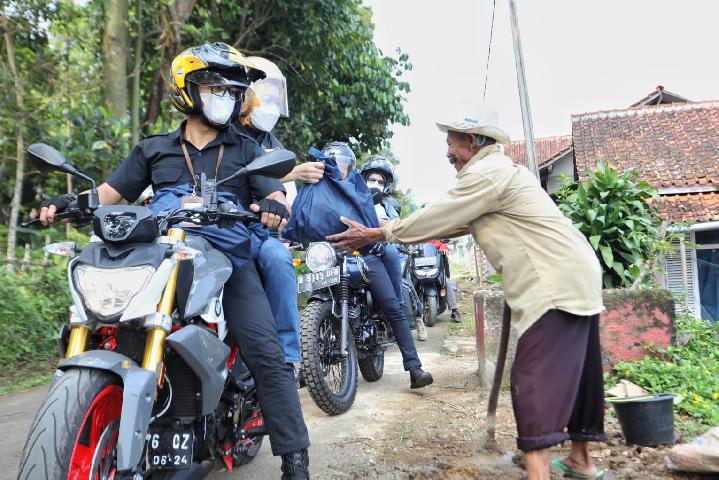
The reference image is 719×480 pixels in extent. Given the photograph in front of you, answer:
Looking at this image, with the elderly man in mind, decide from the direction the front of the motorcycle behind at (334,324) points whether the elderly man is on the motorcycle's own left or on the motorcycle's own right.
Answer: on the motorcycle's own left

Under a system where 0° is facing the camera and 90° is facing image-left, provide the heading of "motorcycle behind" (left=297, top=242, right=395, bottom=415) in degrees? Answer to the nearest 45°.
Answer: approximately 45°

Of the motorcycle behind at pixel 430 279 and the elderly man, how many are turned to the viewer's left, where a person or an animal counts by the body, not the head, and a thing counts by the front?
1

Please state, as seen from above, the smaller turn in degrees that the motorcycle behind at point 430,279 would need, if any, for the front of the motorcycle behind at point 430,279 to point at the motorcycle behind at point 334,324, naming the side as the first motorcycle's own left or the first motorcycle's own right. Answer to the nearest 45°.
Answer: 0° — it already faces it

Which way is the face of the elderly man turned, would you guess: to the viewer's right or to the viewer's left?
to the viewer's left

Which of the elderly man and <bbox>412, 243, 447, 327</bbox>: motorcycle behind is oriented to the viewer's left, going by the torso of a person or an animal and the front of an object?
the elderly man

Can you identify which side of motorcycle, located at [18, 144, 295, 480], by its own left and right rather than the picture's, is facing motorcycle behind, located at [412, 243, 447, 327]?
back

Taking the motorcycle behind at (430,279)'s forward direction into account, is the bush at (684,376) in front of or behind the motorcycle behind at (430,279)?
in front

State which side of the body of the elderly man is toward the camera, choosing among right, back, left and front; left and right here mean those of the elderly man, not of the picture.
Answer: left

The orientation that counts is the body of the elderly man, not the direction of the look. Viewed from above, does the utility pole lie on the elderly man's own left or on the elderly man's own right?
on the elderly man's own right

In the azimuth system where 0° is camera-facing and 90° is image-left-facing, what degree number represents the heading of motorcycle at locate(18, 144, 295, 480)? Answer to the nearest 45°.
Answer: approximately 45°

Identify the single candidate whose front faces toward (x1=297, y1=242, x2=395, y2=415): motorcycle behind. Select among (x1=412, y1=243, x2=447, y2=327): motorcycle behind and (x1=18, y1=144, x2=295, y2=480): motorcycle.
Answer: (x1=412, y1=243, x2=447, y2=327): motorcycle behind

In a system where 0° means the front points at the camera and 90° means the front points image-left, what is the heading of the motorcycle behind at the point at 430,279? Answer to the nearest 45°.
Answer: approximately 0°

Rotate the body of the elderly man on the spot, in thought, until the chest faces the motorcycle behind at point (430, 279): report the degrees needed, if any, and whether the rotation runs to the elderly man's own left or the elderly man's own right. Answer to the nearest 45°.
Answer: approximately 90° to the elderly man's own right
